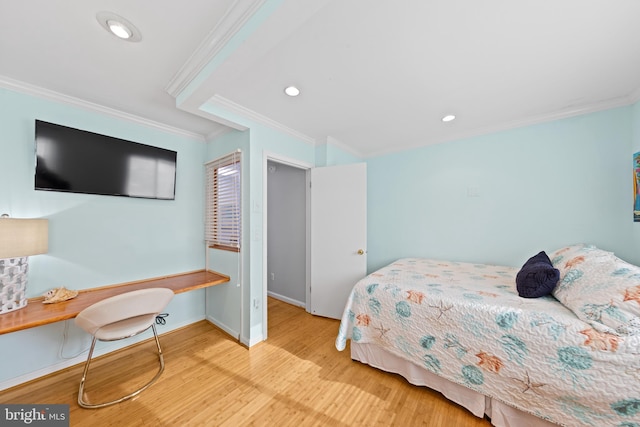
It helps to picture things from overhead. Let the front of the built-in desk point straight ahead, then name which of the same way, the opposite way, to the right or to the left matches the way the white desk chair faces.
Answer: the opposite way

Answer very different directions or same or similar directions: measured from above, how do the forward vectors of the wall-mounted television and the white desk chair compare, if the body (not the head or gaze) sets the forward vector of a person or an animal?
very different directions

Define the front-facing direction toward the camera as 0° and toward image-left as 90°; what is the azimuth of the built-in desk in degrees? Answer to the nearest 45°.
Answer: approximately 315°

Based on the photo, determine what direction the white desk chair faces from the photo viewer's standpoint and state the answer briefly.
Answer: facing away from the viewer and to the left of the viewer

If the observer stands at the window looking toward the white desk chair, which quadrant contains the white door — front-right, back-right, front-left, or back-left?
back-left
